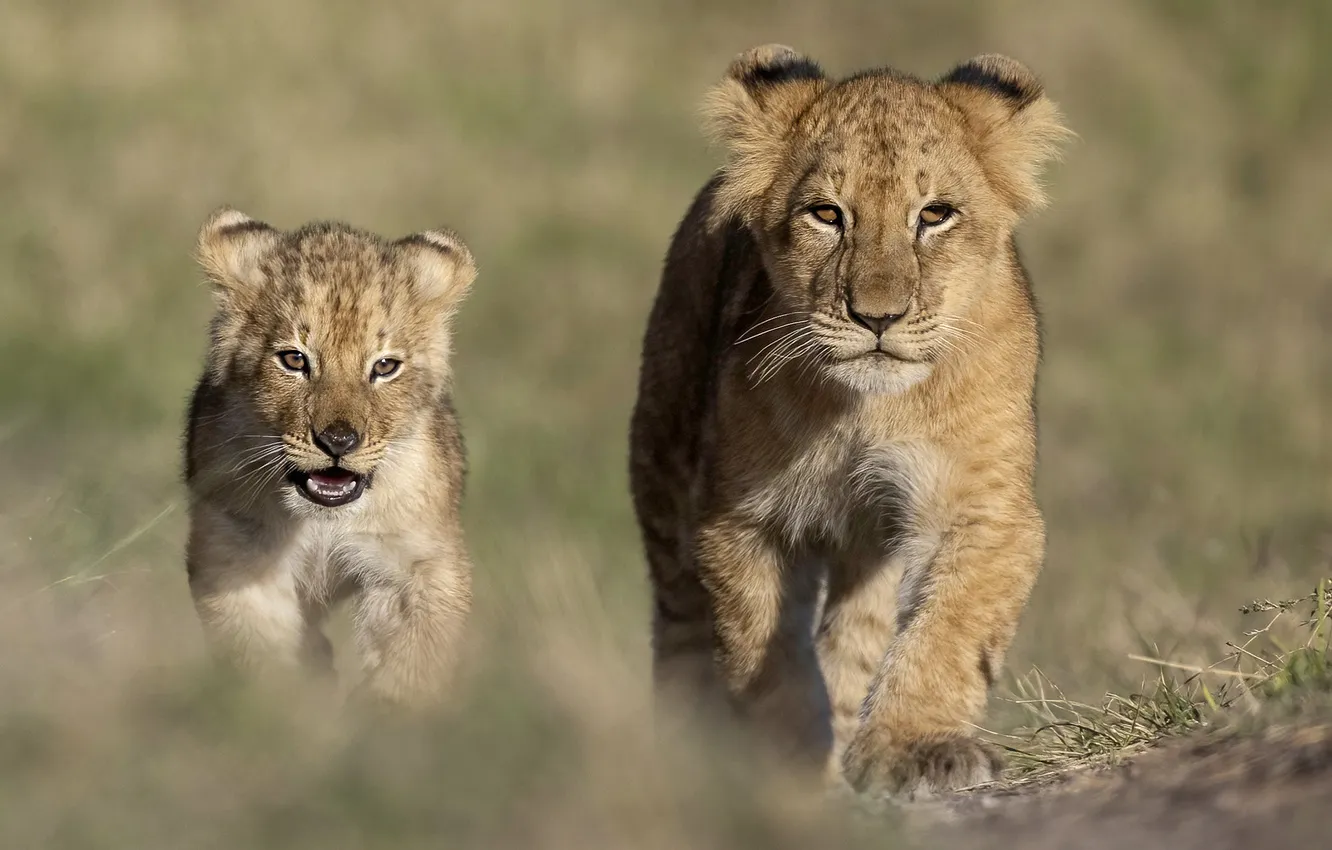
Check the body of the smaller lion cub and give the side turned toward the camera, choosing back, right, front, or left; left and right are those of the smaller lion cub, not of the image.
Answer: front

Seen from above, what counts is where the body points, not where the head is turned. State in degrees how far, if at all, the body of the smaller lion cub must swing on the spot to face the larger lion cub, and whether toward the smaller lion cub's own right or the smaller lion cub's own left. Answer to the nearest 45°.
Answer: approximately 90° to the smaller lion cub's own left

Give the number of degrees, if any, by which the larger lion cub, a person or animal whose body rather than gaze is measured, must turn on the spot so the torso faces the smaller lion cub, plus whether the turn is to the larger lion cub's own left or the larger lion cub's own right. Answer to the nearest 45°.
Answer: approximately 90° to the larger lion cub's own right

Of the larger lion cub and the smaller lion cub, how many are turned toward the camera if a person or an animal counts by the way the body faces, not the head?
2
